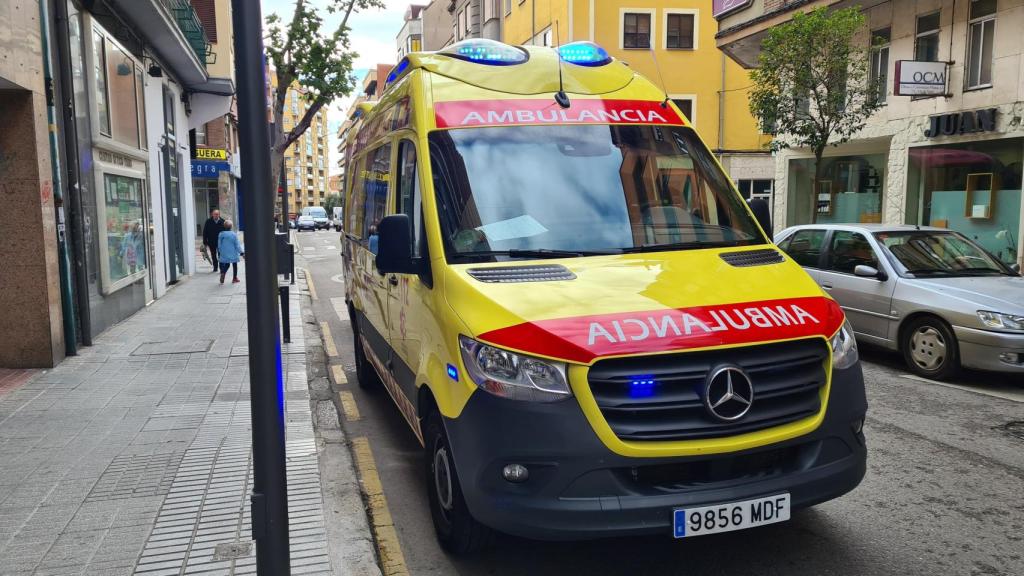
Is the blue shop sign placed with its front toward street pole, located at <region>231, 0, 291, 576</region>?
yes

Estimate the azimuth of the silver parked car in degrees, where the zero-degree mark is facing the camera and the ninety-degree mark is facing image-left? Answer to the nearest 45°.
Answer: approximately 315°

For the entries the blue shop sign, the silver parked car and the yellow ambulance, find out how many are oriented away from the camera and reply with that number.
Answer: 0

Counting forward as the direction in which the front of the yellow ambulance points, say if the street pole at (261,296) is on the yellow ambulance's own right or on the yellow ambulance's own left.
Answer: on the yellow ambulance's own right

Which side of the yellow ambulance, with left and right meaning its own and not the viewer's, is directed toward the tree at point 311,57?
back

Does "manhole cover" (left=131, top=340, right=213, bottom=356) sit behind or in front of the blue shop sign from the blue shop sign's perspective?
in front

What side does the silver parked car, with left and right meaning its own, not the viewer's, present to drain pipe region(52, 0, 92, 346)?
right

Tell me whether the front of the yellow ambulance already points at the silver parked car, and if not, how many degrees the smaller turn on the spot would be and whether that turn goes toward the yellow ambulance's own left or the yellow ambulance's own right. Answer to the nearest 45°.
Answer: approximately 90° to the yellow ambulance's own left

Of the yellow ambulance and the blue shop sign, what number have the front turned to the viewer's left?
0

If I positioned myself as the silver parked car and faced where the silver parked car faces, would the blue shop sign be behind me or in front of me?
behind

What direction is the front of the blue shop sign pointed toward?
toward the camera

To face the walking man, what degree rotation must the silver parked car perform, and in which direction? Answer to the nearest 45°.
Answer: approximately 135° to its right

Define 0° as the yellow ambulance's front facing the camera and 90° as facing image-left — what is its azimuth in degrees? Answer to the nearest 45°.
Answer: approximately 315°
